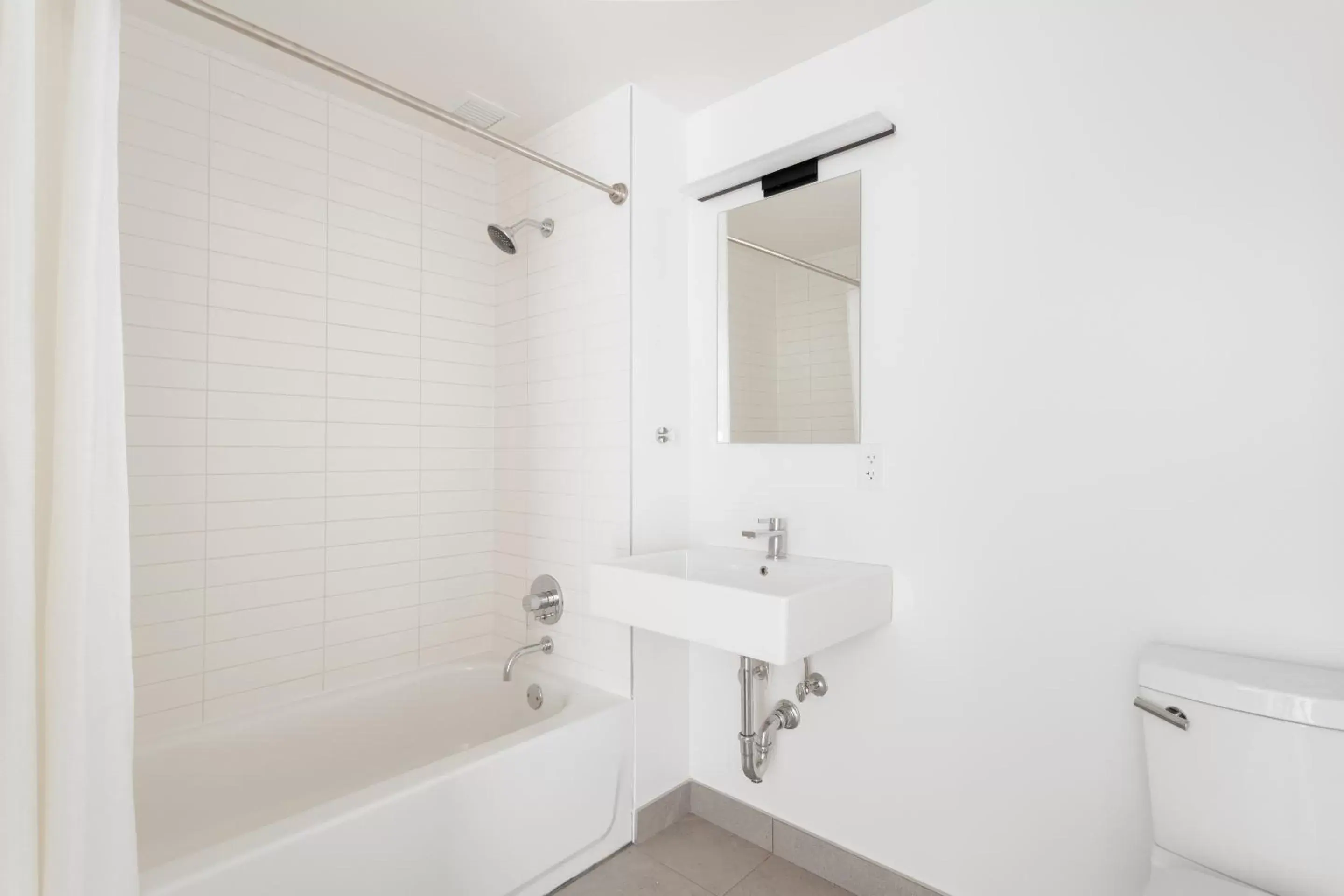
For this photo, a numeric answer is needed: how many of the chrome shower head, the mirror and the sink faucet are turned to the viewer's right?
0

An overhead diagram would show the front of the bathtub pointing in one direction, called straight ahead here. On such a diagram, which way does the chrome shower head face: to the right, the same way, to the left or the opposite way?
to the right

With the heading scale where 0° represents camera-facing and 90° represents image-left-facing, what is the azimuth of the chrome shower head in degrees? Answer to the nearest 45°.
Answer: approximately 45°

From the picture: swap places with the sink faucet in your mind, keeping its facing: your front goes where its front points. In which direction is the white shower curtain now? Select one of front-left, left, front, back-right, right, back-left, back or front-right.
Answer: front

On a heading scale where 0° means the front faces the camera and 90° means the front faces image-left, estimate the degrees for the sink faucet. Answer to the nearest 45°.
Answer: approximately 45°

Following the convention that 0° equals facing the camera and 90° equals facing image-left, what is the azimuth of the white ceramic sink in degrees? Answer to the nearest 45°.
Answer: approximately 45°

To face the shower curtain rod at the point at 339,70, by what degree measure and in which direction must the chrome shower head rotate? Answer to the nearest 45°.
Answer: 0° — it already faces it

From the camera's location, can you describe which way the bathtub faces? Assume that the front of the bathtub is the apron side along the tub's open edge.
facing the viewer and to the right of the viewer
